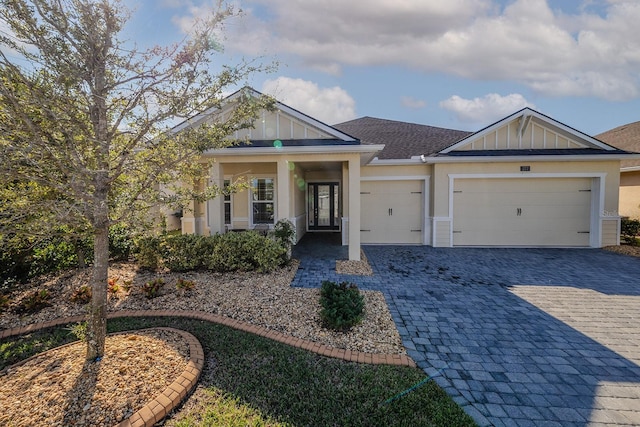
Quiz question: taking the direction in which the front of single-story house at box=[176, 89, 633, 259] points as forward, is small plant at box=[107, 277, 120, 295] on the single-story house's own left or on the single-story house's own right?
on the single-story house's own right

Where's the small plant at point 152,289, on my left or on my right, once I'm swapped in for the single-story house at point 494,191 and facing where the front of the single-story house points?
on my right

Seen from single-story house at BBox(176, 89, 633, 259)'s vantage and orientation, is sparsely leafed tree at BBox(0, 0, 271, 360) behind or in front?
in front

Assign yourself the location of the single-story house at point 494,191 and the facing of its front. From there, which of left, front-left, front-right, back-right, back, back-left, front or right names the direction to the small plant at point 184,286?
front-right

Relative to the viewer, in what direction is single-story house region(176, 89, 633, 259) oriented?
toward the camera

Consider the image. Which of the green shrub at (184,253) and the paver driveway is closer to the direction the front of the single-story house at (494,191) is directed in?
the paver driveway

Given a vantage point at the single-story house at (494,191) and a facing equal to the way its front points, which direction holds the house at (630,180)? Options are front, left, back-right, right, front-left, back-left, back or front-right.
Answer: back-left

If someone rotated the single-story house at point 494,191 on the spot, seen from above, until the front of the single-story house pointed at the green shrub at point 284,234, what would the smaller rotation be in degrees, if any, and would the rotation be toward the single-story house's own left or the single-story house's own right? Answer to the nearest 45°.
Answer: approximately 45° to the single-story house's own right

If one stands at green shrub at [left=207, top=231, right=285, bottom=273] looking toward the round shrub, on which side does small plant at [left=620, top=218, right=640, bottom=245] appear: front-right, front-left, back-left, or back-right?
front-left

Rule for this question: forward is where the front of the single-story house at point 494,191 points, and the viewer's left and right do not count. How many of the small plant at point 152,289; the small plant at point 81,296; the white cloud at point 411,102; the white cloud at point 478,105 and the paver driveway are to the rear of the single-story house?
2

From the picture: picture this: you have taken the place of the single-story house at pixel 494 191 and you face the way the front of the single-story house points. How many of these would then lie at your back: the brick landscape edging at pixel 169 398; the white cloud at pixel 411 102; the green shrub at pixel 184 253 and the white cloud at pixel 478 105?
2

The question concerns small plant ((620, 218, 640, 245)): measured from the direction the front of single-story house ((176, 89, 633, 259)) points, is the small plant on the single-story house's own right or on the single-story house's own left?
on the single-story house's own left

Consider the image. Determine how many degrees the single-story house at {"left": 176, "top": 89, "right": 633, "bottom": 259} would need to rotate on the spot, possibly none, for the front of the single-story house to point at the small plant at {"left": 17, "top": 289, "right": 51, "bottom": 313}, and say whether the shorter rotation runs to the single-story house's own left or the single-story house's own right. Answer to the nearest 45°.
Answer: approximately 45° to the single-story house's own right

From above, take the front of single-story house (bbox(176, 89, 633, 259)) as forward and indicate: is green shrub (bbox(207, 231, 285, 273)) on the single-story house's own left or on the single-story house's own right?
on the single-story house's own right

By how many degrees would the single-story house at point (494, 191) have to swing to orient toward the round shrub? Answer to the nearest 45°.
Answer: approximately 45° to its right

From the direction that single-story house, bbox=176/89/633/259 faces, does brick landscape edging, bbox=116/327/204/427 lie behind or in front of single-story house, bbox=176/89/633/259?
in front

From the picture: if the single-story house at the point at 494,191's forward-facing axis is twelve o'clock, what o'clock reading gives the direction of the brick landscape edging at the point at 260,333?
The brick landscape edging is roughly at 1 o'clock from the single-story house.

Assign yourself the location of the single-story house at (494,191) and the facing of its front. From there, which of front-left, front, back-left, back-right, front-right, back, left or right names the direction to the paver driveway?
front

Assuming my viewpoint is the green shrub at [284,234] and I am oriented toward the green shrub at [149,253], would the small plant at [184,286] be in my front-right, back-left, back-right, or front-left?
front-left
